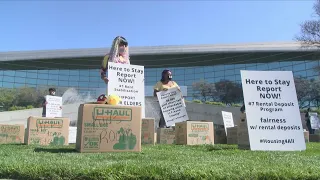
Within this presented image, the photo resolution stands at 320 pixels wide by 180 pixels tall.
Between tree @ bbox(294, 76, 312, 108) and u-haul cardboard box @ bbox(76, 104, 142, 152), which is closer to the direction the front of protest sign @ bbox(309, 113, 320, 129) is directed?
the u-haul cardboard box

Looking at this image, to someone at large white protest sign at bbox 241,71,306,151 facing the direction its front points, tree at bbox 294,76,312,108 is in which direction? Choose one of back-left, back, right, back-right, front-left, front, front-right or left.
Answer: back

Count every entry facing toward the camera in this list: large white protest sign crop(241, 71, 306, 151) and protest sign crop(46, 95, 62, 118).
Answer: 2

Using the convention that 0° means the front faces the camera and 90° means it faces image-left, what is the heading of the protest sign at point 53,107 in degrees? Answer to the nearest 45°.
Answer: approximately 0°

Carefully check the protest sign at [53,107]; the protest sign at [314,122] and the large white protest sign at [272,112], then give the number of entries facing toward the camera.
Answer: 3

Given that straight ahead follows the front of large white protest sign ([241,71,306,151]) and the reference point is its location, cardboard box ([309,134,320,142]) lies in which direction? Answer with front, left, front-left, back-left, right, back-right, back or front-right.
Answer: back

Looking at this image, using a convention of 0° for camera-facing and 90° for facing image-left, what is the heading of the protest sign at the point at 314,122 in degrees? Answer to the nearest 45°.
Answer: approximately 0°

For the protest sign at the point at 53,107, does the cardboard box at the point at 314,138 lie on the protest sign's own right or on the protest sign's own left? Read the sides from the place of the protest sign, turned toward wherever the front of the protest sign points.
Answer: on the protest sign's own left
